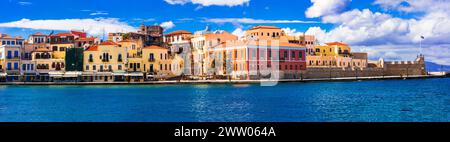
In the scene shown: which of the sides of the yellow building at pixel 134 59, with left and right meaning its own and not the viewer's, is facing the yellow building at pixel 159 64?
left

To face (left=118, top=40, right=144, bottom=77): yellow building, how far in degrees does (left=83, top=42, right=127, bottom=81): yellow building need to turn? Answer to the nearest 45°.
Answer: approximately 90° to its left

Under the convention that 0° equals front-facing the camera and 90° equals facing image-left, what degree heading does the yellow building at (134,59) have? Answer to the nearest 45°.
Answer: approximately 0°

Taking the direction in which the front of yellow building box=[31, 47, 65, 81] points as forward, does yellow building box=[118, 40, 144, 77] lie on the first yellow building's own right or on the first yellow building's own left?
on the first yellow building's own left

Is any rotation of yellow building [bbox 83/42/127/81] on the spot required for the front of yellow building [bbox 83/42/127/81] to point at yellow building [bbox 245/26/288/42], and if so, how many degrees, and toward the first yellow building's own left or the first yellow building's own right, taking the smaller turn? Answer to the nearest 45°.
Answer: approximately 90° to the first yellow building's own left

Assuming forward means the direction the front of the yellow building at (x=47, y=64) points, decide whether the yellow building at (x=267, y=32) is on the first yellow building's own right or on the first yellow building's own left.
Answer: on the first yellow building's own left
